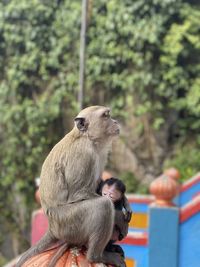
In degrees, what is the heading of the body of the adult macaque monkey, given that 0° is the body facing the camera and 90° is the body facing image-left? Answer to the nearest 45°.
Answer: approximately 270°

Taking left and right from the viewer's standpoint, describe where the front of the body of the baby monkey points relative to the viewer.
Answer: facing the viewer and to the left of the viewer
